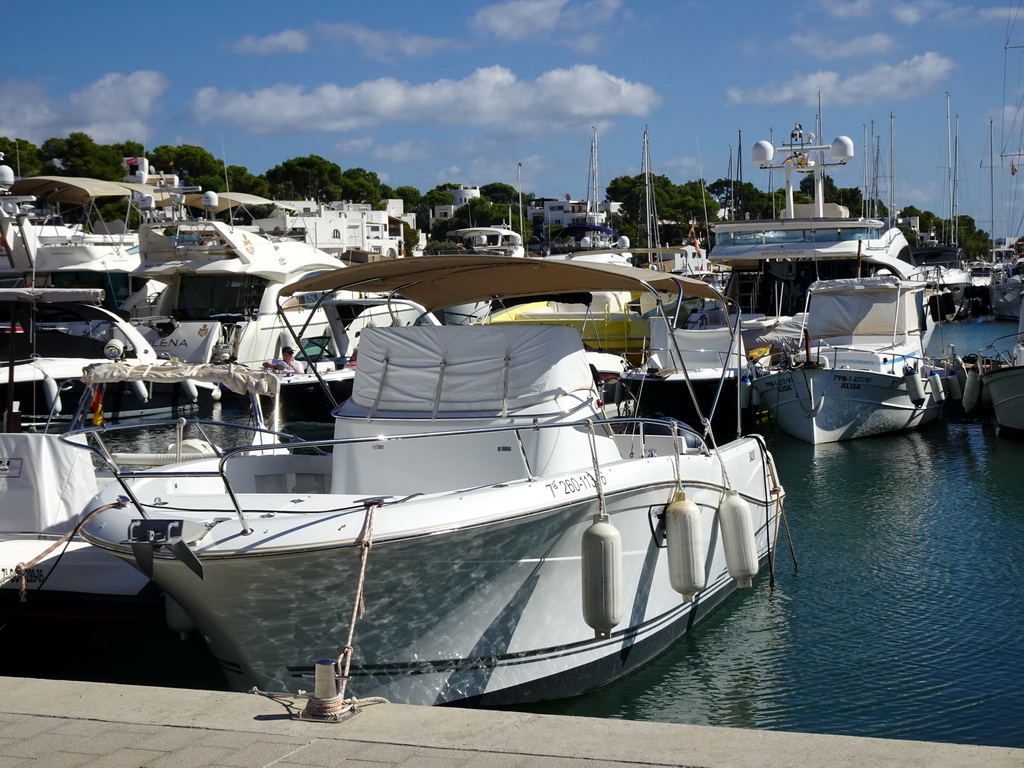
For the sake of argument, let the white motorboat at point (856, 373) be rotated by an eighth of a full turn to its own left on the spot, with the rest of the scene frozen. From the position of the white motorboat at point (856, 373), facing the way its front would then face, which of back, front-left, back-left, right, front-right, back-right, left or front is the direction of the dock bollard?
front

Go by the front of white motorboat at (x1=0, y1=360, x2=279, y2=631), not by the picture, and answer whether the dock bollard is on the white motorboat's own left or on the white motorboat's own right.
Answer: on the white motorboat's own left

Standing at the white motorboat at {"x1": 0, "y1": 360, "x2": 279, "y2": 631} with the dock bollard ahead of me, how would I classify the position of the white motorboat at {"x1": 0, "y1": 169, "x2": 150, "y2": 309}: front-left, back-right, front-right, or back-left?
back-left

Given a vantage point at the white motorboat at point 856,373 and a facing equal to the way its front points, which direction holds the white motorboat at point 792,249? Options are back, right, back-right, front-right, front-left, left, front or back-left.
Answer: back-right

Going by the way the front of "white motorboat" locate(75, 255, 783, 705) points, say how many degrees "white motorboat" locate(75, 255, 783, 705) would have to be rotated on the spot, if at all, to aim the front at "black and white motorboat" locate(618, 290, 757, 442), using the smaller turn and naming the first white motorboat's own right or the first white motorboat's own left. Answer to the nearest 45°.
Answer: approximately 135° to the first white motorboat's own right

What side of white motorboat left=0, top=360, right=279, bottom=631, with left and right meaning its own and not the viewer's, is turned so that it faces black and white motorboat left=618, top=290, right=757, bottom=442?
back

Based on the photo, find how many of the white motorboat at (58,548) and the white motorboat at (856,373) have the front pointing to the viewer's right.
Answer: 0

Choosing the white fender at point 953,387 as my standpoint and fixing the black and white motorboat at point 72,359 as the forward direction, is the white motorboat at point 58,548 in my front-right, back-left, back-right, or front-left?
front-left

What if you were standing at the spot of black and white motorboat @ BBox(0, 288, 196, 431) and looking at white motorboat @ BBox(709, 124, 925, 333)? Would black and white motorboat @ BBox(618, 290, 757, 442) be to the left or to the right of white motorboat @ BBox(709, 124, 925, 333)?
right

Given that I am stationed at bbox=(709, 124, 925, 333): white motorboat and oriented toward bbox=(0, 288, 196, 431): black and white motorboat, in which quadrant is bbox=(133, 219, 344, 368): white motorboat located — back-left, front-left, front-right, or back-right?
front-right

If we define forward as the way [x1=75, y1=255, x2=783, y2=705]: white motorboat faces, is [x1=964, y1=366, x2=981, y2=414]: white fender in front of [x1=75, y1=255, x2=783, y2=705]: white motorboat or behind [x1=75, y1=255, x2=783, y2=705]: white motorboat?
behind

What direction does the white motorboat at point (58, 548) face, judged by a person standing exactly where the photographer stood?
facing the viewer and to the left of the viewer

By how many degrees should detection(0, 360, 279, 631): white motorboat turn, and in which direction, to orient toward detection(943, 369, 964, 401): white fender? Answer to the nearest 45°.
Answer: approximately 180°

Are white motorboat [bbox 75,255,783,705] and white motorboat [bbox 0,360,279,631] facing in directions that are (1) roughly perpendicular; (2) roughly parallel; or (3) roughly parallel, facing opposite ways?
roughly parallel
